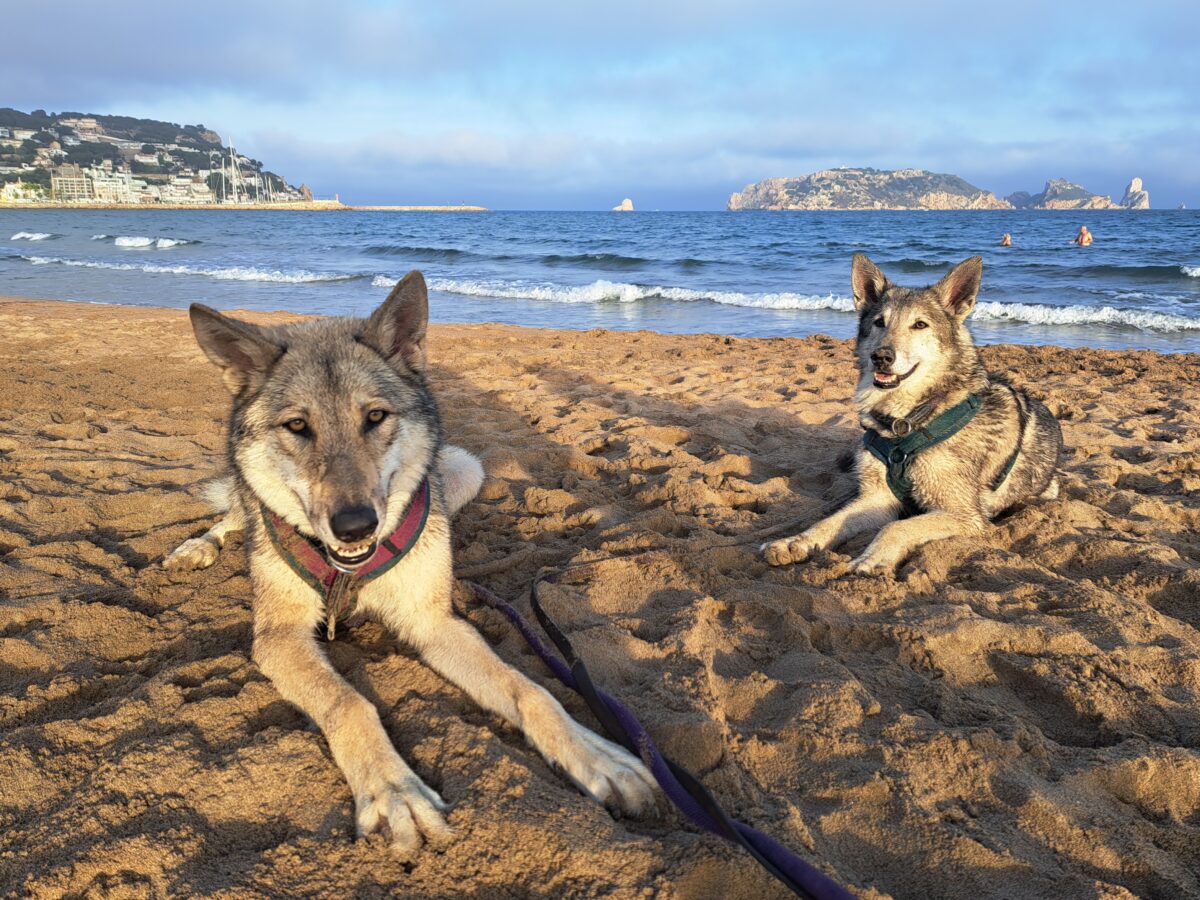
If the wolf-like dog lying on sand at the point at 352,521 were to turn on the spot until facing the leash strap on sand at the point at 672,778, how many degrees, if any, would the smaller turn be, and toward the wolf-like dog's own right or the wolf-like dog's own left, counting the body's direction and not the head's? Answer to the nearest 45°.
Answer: approximately 45° to the wolf-like dog's own left

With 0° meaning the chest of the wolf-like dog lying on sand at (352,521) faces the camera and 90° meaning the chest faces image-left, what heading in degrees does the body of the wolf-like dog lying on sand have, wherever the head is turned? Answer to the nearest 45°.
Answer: approximately 0°

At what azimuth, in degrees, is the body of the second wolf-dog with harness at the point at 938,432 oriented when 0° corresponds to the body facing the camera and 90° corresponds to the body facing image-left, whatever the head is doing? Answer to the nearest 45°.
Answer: approximately 45°
